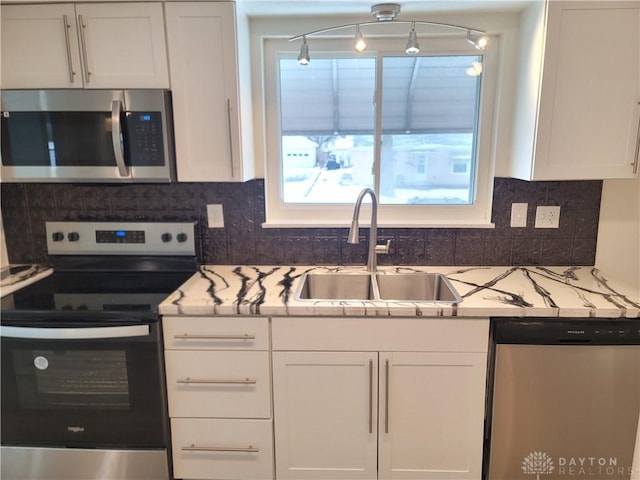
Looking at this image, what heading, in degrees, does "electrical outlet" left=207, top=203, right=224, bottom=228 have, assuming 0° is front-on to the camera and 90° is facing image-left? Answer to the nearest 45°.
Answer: approximately 0°

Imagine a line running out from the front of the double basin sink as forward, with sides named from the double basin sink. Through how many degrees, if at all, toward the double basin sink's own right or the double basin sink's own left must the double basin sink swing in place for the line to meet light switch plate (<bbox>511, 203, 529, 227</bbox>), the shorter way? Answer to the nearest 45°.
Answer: approximately 90° to the double basin sink's own left

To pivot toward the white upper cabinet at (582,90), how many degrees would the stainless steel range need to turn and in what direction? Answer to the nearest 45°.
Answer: approximately 45° to its left

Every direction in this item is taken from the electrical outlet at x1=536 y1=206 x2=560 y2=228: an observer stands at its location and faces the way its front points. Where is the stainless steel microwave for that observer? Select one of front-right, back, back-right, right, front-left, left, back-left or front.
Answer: front-right

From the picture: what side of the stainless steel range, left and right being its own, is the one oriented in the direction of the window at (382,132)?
left

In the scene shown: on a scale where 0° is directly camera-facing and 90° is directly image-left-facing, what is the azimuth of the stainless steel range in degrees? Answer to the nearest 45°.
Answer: approximately 0°

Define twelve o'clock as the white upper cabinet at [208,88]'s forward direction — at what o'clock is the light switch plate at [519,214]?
The light switch plate is roughly at 9 o'clock from the white upper cabinet.

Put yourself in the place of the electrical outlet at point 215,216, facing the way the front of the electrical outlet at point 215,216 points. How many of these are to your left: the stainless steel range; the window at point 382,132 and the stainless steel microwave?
1
